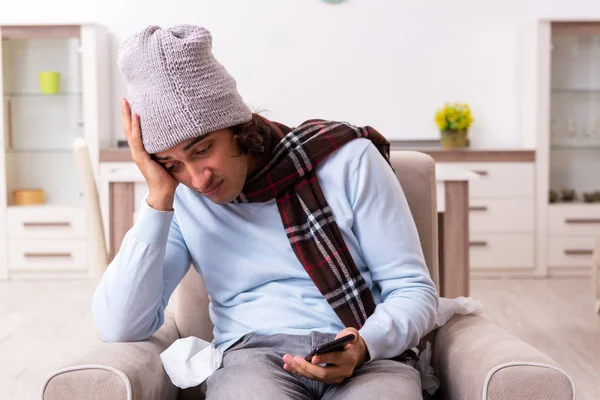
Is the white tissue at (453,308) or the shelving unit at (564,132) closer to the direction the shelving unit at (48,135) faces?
the white tissue

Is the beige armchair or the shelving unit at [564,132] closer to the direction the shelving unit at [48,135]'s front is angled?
the beige armchair

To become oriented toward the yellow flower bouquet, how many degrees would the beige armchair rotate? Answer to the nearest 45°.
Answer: approximately 180°

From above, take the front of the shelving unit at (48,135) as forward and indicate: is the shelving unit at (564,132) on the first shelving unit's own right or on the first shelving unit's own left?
on the first shelving unit's own left

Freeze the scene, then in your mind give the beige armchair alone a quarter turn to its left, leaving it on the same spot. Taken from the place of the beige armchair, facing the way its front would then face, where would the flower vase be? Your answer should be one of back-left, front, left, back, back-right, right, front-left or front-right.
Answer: left

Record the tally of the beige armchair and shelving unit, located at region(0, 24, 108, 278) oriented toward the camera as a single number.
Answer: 2

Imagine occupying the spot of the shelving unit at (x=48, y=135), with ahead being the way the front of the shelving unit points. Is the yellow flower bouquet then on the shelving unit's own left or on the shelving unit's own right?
on the shelving unit's own left

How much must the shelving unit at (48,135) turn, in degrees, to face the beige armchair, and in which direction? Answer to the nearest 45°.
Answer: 0° — it already faces it

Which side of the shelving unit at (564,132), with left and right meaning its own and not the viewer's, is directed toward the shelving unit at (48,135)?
right

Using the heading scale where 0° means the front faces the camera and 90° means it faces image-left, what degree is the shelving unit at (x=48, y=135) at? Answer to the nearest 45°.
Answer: approximately 0°
